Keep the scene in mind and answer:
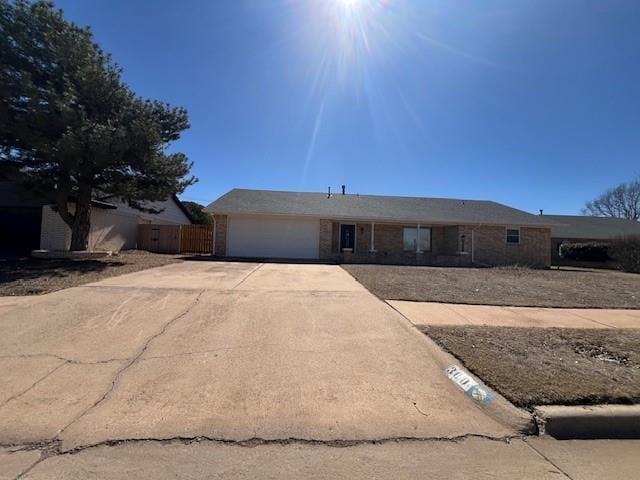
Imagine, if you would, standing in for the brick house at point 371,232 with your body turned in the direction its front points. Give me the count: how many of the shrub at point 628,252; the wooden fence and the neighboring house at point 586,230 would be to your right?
1

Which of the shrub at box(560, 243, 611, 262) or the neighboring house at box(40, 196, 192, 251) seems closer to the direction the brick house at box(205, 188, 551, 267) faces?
the neighboring house

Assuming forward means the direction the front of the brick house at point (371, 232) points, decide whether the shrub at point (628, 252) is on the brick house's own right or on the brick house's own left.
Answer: on the brick house's own left

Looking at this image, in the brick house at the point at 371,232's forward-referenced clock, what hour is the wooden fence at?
The wooden fence is roughly at 3 o'clock from the brick house.

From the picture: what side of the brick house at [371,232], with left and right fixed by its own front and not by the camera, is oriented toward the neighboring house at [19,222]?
right

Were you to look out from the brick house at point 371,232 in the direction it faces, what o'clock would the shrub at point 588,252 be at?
The shrub is roughly at 8 o'clock from the brick house.

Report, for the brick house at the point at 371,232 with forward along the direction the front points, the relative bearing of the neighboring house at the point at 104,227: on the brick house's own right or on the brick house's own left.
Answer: on the brick house's own right

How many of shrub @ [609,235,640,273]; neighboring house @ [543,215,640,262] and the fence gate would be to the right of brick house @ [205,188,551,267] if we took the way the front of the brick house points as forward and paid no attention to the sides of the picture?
1

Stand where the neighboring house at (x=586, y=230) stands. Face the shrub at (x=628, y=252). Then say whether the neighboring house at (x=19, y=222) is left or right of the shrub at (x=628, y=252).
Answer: right

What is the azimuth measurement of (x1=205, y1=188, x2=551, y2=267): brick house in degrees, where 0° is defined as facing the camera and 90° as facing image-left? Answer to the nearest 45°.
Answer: approximately 0°

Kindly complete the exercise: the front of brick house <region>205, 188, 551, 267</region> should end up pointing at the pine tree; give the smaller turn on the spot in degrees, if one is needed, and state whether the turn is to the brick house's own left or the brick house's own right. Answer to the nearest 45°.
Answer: approximately 45° to the brick house's own right

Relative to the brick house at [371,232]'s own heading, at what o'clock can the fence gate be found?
The fence gate is roughly at 3 o'clock from the brick house.
